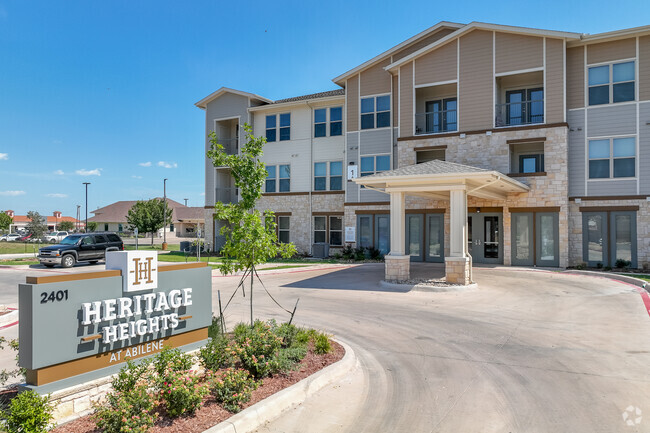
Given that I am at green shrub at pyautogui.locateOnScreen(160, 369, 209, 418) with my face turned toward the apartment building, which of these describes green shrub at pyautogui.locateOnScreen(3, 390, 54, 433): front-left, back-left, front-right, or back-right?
back-left

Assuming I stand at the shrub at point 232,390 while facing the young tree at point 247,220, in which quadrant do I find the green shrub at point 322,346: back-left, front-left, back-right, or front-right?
front-right

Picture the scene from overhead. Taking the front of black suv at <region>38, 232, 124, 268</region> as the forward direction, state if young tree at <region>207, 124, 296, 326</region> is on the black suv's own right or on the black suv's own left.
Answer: on the black suv's own left

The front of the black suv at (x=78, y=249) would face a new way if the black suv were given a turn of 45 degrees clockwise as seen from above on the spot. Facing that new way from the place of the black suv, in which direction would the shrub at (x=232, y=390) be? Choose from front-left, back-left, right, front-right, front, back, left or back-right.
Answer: left

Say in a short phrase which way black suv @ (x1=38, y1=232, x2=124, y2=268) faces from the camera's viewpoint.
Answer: facing the viewer and to the left of the viewer

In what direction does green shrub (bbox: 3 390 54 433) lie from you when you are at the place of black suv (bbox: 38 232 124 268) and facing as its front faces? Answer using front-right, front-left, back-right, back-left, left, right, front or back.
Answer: front-left

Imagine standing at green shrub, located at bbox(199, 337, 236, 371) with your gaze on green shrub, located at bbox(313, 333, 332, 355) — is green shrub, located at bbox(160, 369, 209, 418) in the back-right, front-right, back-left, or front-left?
back-right

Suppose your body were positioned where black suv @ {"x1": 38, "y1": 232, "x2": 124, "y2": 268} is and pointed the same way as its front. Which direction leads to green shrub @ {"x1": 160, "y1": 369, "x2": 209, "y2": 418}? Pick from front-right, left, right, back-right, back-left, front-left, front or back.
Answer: front-left

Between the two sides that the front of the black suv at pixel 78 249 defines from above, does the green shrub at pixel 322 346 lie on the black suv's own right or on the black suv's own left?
on the black suv's own left

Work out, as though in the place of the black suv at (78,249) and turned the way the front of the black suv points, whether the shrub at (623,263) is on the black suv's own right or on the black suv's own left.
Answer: on the black suv's own left

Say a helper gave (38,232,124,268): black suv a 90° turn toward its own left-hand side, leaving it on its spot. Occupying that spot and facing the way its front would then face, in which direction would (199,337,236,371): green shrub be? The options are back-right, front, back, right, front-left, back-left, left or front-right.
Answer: front-right
